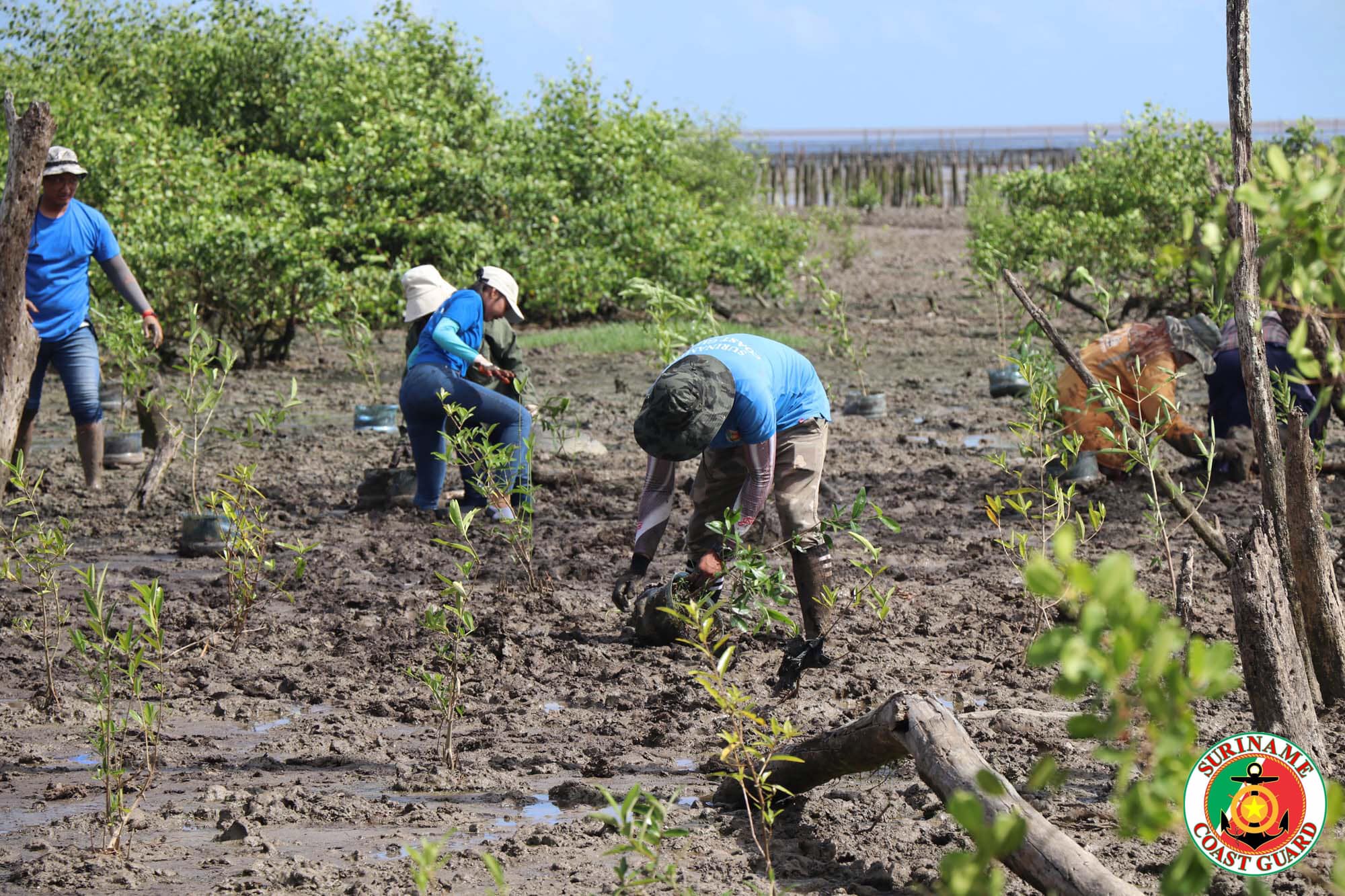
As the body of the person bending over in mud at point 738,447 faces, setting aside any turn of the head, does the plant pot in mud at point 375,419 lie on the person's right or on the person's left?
on the person's right

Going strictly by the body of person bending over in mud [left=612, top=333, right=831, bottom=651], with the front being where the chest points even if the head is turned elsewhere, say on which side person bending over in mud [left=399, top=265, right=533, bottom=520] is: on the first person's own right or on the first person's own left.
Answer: on the first person's own right

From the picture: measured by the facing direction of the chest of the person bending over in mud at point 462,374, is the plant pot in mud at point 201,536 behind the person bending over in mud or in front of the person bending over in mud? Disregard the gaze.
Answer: behind

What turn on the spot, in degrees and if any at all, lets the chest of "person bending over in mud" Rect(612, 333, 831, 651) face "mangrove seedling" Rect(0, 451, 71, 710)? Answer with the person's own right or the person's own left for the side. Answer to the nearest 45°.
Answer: approximately 45° to the person's own right

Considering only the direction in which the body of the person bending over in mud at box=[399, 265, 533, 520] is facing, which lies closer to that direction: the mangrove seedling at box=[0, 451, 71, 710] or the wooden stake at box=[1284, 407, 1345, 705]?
the wooden stake

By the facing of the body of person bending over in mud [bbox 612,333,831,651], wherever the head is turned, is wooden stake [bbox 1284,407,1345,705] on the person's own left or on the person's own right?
on the person's own left

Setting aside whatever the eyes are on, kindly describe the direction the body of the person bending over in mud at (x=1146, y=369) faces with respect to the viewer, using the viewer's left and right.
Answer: facing to the right of the viewer

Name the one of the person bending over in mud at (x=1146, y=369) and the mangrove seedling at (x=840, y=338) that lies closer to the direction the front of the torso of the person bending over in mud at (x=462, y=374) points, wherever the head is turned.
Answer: the person bending over in mud

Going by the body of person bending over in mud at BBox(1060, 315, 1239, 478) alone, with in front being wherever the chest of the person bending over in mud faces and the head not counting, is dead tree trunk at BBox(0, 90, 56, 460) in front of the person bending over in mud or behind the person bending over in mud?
behind

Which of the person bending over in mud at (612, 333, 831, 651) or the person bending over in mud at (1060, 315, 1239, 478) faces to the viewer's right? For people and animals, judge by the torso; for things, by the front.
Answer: the person bending over in mud at (1060, 315, 1239, 478)

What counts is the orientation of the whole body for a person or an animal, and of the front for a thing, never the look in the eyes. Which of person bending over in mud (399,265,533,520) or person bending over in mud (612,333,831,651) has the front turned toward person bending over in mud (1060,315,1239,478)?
person bending over in mud (399,265,533,520)

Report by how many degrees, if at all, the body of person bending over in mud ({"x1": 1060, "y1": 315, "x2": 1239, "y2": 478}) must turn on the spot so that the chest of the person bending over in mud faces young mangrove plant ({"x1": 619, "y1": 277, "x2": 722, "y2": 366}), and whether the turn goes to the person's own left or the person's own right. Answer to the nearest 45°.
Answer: approximately 180°

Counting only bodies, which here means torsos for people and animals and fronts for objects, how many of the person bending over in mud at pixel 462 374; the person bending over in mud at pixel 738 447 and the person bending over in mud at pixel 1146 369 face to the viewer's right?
2

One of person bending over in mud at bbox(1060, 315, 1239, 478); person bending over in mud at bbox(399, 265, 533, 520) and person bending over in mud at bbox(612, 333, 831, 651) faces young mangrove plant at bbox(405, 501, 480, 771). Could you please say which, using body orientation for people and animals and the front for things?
person bending over in mud at bbox(612, 333, 831, 651)

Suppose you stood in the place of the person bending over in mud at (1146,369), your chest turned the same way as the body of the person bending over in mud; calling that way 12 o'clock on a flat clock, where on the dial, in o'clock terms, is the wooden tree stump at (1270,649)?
The wooden tree stump is roughly at 3 o'clock from the person bending over in mud.

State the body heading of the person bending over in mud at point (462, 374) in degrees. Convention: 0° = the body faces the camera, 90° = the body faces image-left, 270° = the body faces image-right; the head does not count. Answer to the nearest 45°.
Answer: approximately 270°
